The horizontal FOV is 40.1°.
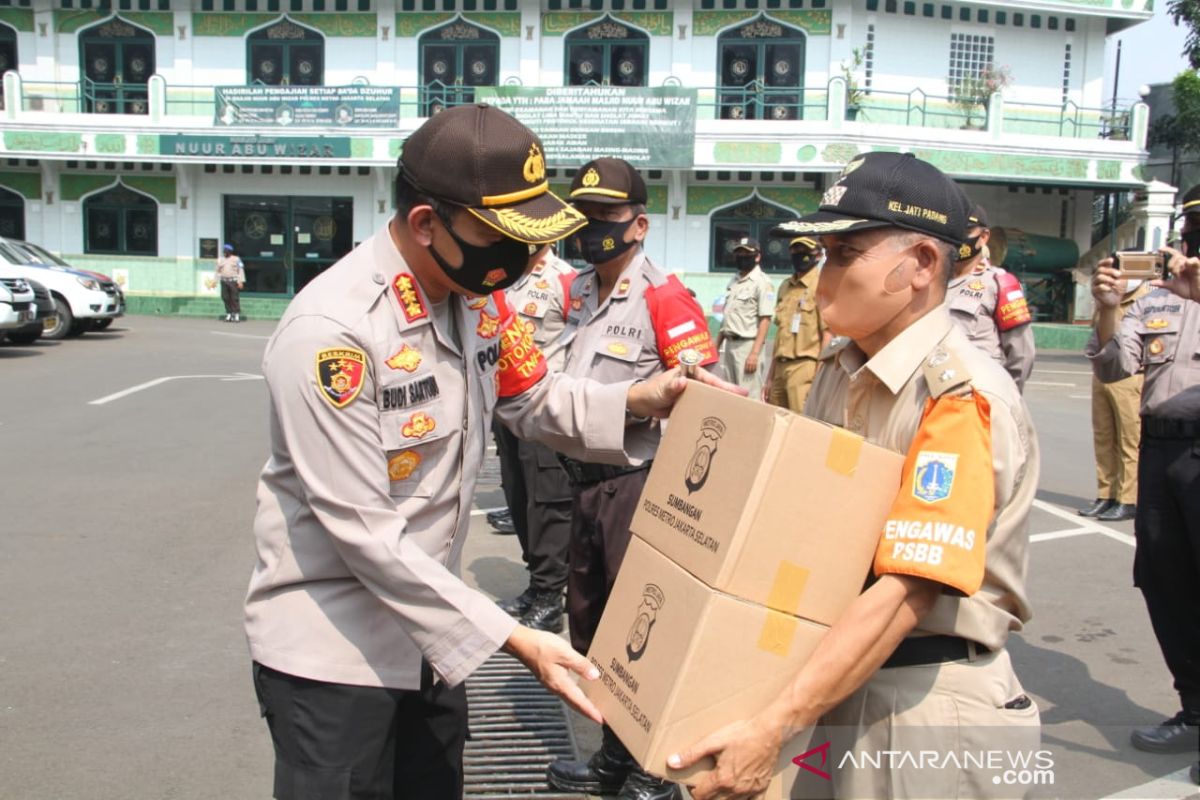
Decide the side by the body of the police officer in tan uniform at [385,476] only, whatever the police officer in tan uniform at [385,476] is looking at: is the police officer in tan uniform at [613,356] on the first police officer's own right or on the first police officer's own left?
on the first police officer's own left

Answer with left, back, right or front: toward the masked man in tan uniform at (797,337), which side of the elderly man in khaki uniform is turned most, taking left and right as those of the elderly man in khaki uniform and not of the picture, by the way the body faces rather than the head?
right

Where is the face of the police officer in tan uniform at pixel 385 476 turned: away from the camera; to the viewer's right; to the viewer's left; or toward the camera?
to the viewer's right

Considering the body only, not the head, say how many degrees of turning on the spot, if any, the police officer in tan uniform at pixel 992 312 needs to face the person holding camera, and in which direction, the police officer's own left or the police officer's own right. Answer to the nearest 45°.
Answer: approximately 45° to the police officer's own left

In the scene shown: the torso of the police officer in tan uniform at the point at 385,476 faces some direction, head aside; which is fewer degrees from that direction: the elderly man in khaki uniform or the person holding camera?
the elderly man in khaki uniform

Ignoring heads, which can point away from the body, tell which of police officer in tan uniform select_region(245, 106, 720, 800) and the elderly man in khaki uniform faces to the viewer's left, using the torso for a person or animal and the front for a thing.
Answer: the elderly man in khaki uniform

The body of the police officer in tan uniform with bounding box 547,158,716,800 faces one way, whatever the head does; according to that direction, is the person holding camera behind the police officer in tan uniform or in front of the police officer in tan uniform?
behind

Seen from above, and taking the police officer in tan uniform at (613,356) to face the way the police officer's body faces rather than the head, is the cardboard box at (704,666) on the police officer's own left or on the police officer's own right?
on the police officer's own left

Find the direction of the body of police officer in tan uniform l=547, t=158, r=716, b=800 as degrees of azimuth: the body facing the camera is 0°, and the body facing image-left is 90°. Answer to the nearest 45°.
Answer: approximately 45°

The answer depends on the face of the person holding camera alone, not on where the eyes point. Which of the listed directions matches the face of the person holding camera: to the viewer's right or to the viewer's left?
to the viewer's left

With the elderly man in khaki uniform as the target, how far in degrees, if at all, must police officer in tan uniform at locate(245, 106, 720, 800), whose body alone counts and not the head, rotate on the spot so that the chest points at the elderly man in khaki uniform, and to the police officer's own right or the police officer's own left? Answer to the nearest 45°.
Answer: approximately 45° to the police officer's own left

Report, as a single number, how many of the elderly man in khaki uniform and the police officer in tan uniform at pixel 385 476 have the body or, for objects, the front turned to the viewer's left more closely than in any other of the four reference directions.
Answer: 1

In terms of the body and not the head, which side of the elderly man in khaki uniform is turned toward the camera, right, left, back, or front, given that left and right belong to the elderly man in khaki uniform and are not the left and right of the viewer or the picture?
left
